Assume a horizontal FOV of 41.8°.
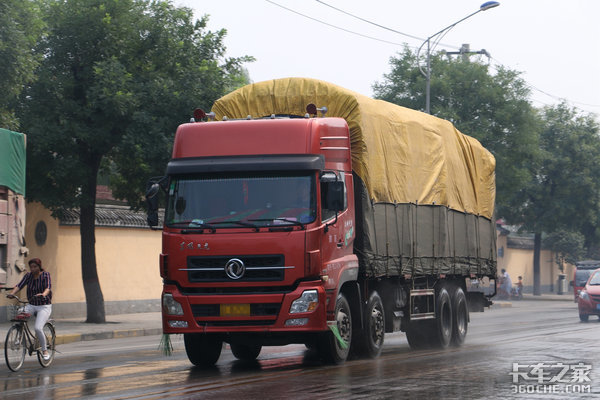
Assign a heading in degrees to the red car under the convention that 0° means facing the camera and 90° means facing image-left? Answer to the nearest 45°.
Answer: approximately 45°

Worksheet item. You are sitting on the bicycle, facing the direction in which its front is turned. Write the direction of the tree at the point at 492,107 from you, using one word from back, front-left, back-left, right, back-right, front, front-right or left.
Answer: back

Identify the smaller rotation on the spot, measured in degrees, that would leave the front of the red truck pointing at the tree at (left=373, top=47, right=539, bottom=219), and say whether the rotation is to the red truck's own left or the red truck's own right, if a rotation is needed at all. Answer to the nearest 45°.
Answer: approximately 135° to the red truck's own right

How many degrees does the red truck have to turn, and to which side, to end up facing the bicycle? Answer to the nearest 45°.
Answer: approximately 45° to its right

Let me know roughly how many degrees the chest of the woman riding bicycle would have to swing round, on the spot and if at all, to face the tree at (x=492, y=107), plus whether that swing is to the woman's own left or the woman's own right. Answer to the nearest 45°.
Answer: approximately 180°

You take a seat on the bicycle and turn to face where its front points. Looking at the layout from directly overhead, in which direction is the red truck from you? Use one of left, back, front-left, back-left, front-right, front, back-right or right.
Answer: left

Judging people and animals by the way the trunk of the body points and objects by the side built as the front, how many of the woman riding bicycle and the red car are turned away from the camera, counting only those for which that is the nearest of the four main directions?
0

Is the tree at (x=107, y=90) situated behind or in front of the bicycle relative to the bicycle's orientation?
behind
